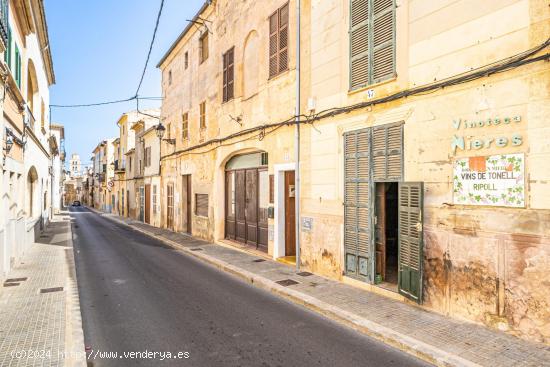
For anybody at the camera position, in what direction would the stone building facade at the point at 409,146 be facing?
facing the viewer and to the left of the viewer

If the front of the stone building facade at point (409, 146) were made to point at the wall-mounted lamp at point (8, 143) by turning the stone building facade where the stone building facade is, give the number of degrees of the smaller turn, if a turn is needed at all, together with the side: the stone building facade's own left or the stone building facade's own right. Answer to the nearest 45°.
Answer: approximately 45° to the stone building facade's own right
